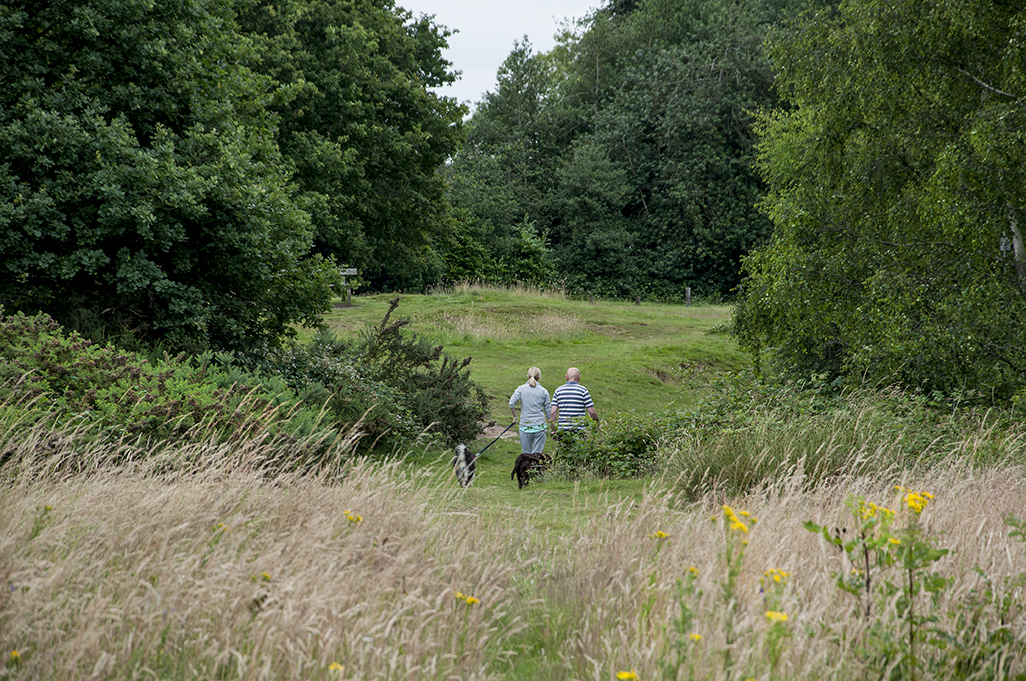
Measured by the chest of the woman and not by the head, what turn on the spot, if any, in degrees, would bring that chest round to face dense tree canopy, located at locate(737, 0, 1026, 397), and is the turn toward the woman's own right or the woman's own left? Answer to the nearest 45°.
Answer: approximately 90° to the woman's own right

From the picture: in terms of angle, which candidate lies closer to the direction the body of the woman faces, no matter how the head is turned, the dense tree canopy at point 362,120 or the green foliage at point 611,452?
the dense tree canopy

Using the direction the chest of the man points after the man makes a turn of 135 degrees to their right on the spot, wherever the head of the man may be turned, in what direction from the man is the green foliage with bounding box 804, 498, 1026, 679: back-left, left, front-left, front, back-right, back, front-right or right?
front-right

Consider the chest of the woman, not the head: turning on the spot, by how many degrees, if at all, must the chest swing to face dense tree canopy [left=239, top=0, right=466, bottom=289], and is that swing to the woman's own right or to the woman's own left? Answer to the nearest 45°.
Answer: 0° — they already face it

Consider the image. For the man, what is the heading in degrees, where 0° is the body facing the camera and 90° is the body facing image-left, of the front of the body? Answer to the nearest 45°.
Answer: approximately 180°

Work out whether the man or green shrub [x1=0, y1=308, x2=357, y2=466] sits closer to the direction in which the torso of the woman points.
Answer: the man

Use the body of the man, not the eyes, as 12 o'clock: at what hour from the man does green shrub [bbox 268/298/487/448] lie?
The green shrub is roughly at 10 o'clock from the man.

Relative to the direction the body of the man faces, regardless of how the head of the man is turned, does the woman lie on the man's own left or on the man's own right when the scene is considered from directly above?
on the man's own left

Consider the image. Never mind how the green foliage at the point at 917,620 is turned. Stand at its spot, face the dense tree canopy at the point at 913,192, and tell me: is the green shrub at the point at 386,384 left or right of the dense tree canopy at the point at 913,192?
left

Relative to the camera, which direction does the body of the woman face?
away from the camera

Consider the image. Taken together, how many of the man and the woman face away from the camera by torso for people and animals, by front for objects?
2

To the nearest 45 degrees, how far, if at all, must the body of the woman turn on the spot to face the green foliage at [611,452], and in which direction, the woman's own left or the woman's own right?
approximately 90° to the woman's own right
